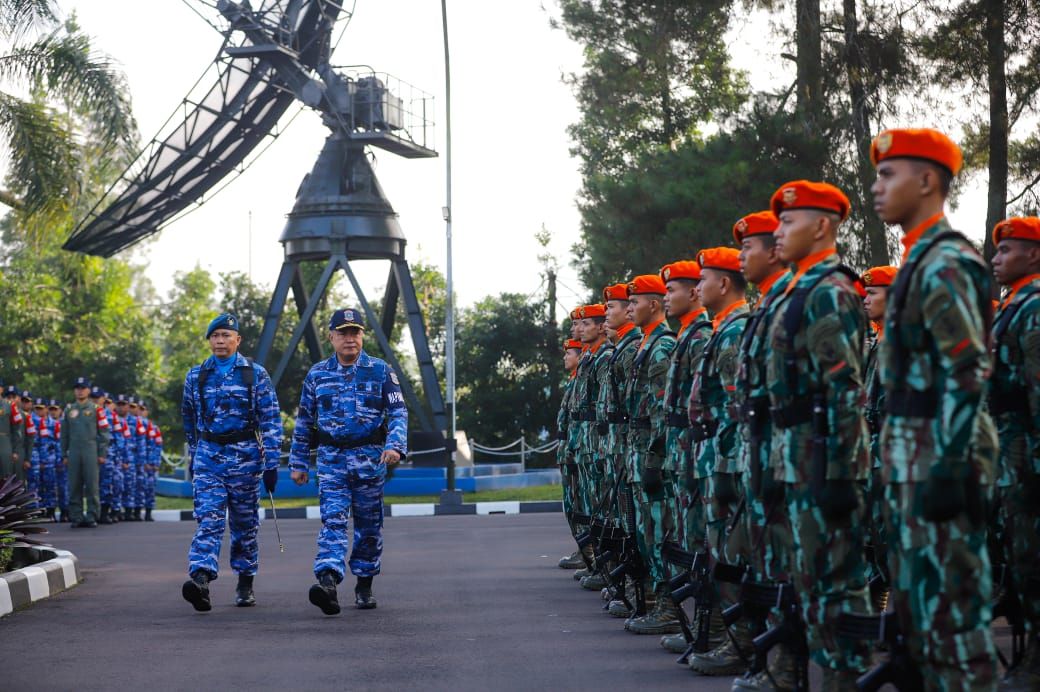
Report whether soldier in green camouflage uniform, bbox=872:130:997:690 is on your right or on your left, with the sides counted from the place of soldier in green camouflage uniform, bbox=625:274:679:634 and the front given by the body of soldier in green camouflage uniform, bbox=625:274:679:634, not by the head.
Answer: on your left

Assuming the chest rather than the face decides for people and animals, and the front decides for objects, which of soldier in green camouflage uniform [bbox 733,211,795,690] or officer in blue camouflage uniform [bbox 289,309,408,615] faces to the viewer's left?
the soldier in green camouflage uniform

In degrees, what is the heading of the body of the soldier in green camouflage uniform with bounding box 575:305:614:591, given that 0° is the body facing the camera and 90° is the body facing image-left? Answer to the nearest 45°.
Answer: approximately 45°

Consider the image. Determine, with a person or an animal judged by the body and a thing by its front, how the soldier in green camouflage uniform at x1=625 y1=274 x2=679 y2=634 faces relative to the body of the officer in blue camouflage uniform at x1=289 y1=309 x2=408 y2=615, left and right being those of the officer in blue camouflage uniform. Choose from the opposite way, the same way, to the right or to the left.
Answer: to the right

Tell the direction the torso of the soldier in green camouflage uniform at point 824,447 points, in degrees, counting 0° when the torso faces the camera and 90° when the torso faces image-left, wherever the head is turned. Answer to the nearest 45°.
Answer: approximately 90°

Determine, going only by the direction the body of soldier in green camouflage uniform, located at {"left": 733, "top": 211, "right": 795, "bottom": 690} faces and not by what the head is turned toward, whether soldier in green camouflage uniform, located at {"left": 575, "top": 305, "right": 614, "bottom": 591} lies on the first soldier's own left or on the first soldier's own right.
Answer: on the first soldier's own right

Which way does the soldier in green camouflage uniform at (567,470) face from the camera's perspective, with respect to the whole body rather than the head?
to the viewer's left

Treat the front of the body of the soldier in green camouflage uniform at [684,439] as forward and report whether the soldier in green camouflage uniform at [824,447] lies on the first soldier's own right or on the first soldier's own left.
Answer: on the first soldier's own left

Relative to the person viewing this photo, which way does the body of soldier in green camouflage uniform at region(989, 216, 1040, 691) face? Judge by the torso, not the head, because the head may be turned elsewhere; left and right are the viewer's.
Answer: facing to the left of the viewer

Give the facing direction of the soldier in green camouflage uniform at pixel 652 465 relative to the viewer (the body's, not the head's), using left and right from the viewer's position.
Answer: facing to the left of the viewer

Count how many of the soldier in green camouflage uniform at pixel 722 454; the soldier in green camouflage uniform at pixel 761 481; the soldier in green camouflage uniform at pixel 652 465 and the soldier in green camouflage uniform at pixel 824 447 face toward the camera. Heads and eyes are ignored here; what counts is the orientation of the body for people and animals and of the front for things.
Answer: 0

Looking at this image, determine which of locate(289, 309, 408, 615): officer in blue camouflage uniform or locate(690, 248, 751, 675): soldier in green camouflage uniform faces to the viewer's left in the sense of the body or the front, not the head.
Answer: the soldier in green camouflage uniform

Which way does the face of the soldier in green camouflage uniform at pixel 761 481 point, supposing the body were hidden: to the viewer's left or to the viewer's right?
to the viewer's left

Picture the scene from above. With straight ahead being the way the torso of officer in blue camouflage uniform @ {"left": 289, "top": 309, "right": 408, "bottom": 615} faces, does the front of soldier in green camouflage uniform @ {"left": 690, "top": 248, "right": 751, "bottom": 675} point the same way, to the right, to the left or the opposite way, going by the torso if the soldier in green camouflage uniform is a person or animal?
to the right

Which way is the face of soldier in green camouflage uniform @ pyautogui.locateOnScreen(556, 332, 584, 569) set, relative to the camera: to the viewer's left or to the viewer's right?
to the viewer's left

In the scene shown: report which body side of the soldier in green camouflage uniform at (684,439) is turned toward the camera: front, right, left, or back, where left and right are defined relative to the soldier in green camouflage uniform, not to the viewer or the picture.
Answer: left
